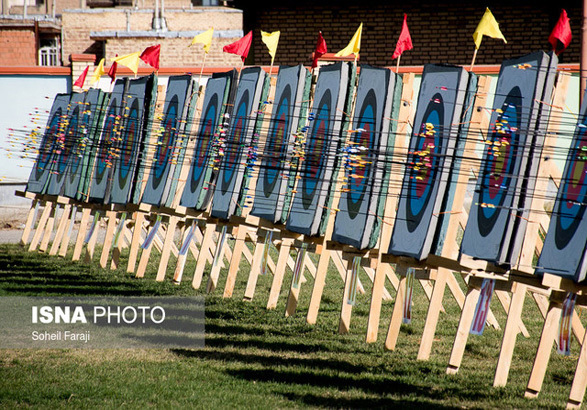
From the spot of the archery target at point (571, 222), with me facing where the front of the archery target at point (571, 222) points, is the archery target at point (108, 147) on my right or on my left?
on my right

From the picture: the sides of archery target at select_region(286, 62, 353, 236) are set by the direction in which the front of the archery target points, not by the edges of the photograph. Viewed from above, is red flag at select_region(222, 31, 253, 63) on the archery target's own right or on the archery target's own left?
on the archery target's own right

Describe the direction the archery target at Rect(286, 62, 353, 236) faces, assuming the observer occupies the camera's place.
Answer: facing to the left of the viewer

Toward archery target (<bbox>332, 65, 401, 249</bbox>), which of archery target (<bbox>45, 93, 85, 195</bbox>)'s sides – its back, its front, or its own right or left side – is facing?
left
